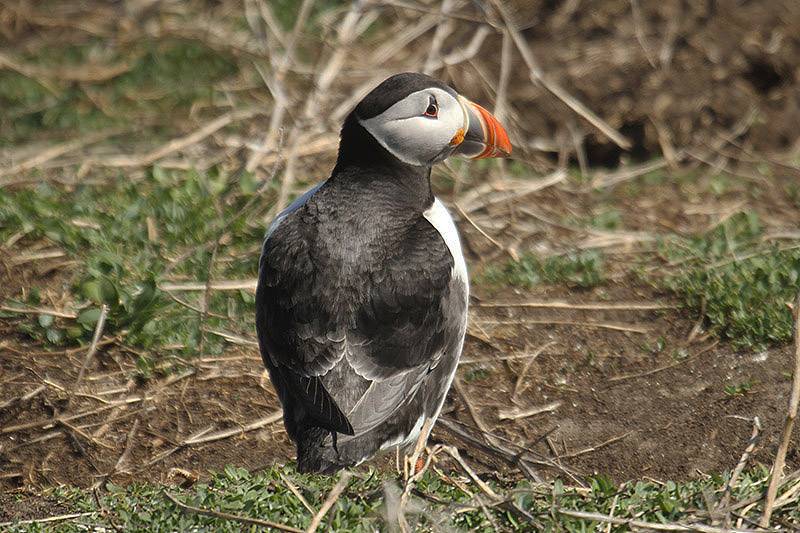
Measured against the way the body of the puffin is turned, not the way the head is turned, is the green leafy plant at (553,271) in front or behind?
in front

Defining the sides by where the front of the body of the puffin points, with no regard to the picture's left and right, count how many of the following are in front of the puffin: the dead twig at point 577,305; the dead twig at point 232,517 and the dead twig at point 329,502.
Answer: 1

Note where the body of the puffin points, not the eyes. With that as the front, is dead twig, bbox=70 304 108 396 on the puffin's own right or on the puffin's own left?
on the puffin's own left

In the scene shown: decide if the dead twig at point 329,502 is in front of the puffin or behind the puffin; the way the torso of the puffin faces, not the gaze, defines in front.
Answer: behind

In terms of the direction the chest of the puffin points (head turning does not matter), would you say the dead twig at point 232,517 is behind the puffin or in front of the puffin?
behind

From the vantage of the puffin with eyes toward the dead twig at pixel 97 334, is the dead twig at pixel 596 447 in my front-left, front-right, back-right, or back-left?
back-right

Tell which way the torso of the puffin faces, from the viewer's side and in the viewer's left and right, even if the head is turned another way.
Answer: facing away from the viewer and to the right of the viewer

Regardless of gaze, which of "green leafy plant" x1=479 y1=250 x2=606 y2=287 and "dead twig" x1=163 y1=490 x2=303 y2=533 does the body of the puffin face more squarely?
the green leafy plant

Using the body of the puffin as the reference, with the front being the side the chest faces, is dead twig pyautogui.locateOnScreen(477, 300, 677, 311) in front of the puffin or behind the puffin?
in front
